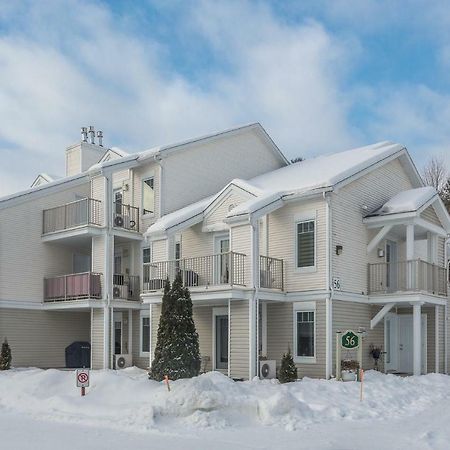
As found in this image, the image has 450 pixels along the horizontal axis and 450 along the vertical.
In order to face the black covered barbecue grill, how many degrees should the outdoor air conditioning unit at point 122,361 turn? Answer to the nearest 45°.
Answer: approximately 90° to its right

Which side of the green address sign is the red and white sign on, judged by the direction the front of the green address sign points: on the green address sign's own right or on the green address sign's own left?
on the green address sign's own right

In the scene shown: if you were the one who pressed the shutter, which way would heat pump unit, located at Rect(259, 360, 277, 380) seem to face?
facing the viewer and to the left of the viewer

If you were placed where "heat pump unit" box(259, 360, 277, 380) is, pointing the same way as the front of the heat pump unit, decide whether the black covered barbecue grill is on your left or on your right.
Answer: on your right

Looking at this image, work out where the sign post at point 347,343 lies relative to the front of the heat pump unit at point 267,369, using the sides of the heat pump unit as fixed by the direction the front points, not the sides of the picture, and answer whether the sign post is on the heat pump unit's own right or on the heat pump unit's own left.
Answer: on the heat pump unit's own left

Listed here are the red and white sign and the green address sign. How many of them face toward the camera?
2

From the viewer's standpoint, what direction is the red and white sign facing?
toward the camera

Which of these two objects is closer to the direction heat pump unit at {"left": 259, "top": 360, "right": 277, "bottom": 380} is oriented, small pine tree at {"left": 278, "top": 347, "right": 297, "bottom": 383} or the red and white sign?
the red and white sign

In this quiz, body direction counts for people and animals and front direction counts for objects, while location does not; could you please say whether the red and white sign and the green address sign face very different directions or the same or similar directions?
same or similar directions

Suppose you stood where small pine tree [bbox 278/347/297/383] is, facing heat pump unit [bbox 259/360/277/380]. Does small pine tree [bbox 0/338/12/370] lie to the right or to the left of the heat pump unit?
left

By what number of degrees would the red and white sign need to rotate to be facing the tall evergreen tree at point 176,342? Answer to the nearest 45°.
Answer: approximately 135° to its left

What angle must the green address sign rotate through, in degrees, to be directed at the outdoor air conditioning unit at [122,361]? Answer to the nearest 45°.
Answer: approximately 135° to its right
